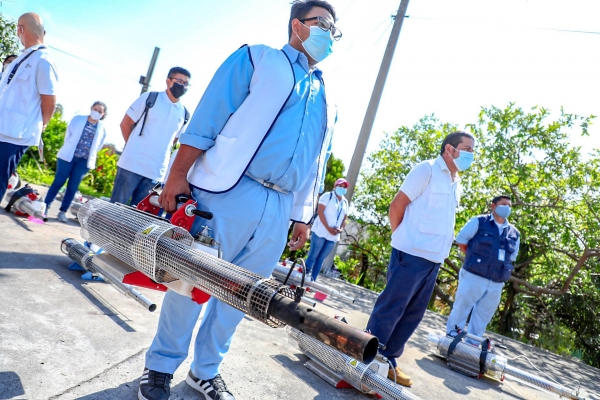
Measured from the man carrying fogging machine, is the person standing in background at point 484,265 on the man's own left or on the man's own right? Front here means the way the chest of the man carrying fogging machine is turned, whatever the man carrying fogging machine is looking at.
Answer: on the man's own left

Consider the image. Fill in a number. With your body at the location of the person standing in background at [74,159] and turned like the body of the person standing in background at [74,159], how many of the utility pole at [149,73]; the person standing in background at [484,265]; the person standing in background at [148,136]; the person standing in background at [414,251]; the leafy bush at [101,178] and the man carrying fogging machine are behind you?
2

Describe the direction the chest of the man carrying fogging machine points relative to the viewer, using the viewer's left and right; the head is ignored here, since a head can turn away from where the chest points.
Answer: facing the viewer and to the right of the viewer

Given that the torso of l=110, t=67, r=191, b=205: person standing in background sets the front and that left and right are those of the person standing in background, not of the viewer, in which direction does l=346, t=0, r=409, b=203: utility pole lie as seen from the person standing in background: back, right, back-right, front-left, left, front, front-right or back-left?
left

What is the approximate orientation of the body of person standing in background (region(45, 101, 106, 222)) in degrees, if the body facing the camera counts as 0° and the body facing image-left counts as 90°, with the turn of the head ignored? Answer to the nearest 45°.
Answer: approximately 0°

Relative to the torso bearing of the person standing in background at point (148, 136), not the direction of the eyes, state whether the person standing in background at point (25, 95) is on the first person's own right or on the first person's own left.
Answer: on the first person's own right

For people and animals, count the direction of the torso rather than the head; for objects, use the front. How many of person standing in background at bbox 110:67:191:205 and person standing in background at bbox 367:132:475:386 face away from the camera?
0

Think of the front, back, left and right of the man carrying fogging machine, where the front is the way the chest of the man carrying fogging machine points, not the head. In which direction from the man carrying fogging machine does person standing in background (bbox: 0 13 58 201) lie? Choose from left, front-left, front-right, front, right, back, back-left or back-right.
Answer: back

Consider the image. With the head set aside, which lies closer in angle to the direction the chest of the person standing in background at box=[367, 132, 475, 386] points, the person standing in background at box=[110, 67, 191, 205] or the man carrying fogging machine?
the man carrying fogging machine

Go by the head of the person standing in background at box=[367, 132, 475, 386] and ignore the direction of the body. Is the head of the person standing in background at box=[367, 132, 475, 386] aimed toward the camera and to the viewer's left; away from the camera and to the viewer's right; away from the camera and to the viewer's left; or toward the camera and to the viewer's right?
toward the camera and to the viewer's right
